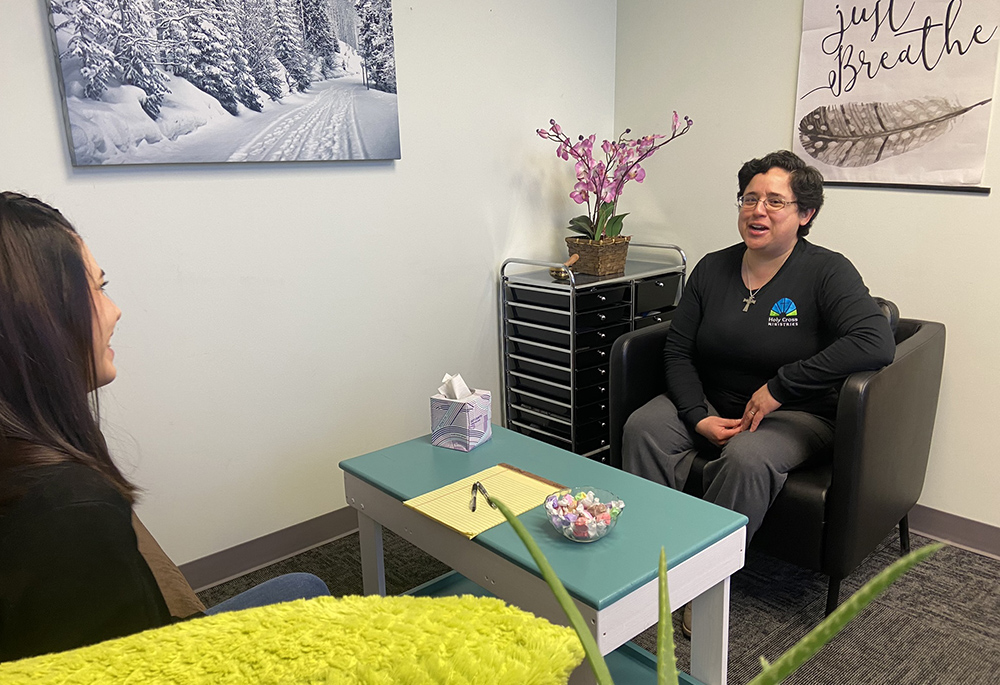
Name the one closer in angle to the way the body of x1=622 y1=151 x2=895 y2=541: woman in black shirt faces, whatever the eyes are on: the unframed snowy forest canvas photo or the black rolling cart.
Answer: the unframed snowy forest canvas photo

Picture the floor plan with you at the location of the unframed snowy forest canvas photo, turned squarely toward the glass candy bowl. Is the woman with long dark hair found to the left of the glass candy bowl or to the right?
right

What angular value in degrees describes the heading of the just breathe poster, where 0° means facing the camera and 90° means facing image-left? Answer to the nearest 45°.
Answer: approximately 0°

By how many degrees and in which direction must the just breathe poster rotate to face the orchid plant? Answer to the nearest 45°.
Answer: approximately 90° to its right

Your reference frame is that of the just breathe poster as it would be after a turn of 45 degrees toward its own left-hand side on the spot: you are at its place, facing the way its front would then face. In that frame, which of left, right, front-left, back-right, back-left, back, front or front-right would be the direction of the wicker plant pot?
back-right

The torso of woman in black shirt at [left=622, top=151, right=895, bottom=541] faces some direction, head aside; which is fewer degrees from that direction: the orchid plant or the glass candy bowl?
the glass candy bowl

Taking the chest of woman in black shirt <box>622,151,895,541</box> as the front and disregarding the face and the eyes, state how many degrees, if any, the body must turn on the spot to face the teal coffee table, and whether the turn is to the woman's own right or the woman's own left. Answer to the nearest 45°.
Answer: approximately 45° to the woman's own left
